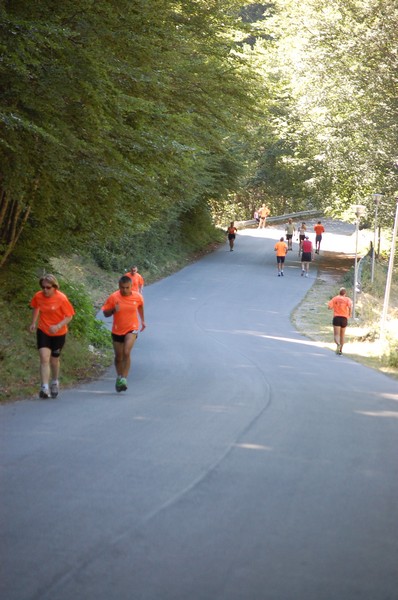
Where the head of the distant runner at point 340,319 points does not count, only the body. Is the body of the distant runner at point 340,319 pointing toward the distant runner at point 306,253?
yes

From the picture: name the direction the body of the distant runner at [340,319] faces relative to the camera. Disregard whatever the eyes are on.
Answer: away from the camera

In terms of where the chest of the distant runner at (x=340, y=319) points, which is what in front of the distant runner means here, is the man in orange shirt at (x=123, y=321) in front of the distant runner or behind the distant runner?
behind

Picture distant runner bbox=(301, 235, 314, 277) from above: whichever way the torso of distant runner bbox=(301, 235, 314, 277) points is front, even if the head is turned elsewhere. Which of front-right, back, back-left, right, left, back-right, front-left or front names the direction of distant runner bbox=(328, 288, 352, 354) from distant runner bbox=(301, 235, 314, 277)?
back

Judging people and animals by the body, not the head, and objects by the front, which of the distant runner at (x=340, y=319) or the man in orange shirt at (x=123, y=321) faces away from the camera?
the distant runner

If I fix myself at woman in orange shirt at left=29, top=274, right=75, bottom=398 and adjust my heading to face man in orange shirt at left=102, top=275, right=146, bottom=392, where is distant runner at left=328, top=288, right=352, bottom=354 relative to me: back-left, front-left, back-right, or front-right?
front-left

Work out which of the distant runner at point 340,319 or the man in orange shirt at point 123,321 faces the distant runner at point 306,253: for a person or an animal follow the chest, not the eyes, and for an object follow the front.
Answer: the distant runner at point 340,319

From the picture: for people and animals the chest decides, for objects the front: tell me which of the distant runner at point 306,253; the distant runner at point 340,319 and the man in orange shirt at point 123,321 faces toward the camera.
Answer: the man in orange shirt

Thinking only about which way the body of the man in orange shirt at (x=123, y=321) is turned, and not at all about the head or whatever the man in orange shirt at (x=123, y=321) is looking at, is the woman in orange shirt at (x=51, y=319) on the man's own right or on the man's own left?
on the man's own right

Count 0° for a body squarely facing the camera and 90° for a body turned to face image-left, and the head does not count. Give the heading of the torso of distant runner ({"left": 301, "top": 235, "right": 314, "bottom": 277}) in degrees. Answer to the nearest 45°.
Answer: approximately 180°

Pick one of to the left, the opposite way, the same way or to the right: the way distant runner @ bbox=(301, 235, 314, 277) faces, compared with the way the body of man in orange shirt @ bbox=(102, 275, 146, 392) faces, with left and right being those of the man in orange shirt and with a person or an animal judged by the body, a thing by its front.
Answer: the opposite way

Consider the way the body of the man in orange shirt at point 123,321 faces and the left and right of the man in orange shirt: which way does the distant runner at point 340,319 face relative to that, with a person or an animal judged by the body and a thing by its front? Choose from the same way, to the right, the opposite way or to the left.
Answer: the opposite way

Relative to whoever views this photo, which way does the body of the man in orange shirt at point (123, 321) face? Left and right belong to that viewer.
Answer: facing the viewer
